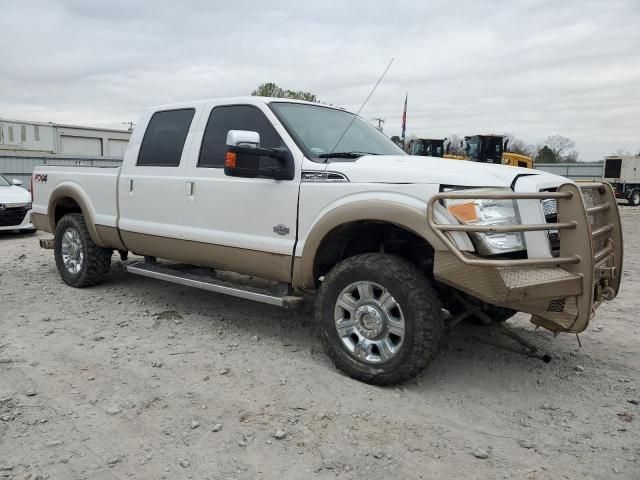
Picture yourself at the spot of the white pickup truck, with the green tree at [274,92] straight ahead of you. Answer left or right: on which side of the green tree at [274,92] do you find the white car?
left

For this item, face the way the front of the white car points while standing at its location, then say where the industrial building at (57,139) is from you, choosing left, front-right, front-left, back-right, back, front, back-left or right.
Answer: back-left

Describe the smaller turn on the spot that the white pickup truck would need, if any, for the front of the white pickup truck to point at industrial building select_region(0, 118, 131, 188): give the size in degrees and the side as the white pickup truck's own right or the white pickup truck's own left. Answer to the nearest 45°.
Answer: approximately 180°

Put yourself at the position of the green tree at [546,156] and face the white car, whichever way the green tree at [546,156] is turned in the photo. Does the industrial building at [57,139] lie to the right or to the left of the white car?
right

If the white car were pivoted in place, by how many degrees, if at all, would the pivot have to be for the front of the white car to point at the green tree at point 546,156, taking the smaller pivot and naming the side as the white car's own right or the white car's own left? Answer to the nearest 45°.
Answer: approximately 90° to the white car's own left

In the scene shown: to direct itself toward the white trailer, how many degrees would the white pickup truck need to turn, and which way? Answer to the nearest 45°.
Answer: approximately 90° to its left

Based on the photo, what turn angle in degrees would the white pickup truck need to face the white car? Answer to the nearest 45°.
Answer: approximately 180°

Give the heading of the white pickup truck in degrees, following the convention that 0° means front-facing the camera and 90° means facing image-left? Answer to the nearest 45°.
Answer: approximately 315°

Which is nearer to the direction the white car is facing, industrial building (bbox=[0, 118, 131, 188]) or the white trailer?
the white trailer

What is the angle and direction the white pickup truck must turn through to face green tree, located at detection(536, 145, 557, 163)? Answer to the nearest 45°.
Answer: approximately 135° to its left

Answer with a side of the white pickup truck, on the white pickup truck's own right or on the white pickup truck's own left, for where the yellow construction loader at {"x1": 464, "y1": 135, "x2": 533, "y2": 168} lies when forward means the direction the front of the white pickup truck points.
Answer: on the white pickup truck's own left

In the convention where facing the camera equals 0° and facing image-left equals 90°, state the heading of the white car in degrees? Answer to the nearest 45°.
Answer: approximately 315°

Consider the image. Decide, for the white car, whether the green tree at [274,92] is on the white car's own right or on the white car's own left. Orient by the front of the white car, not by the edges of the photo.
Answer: on the white car's own left
